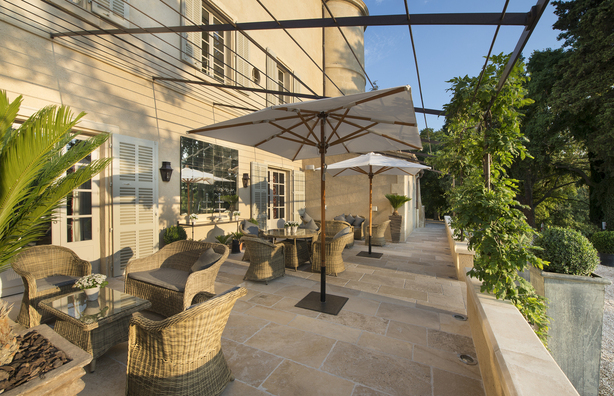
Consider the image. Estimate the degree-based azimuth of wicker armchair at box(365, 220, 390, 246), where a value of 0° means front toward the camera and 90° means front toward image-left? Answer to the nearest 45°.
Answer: approximately 90°

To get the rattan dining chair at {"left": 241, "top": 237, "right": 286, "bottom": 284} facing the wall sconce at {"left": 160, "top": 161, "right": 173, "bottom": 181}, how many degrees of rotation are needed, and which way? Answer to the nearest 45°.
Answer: approximately 90° to its left

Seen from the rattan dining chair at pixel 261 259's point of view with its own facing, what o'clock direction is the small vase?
The small vase is roughly at 6 o'clock from the rattan dining chair.

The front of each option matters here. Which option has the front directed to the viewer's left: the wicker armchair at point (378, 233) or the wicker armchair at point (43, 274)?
the wicker armchair at point (378, 233)

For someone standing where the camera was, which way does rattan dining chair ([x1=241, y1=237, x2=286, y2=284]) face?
facing away from the viewer and to the right of the viewer

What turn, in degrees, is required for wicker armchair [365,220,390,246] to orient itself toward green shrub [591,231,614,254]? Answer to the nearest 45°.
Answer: approximately 180°

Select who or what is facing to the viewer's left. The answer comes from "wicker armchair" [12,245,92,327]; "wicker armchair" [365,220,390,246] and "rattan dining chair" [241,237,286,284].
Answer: "wicker armchair" [365,220,390,246]

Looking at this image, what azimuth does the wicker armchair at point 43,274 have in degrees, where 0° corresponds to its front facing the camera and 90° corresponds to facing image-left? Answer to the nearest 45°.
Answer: approximately 315°
